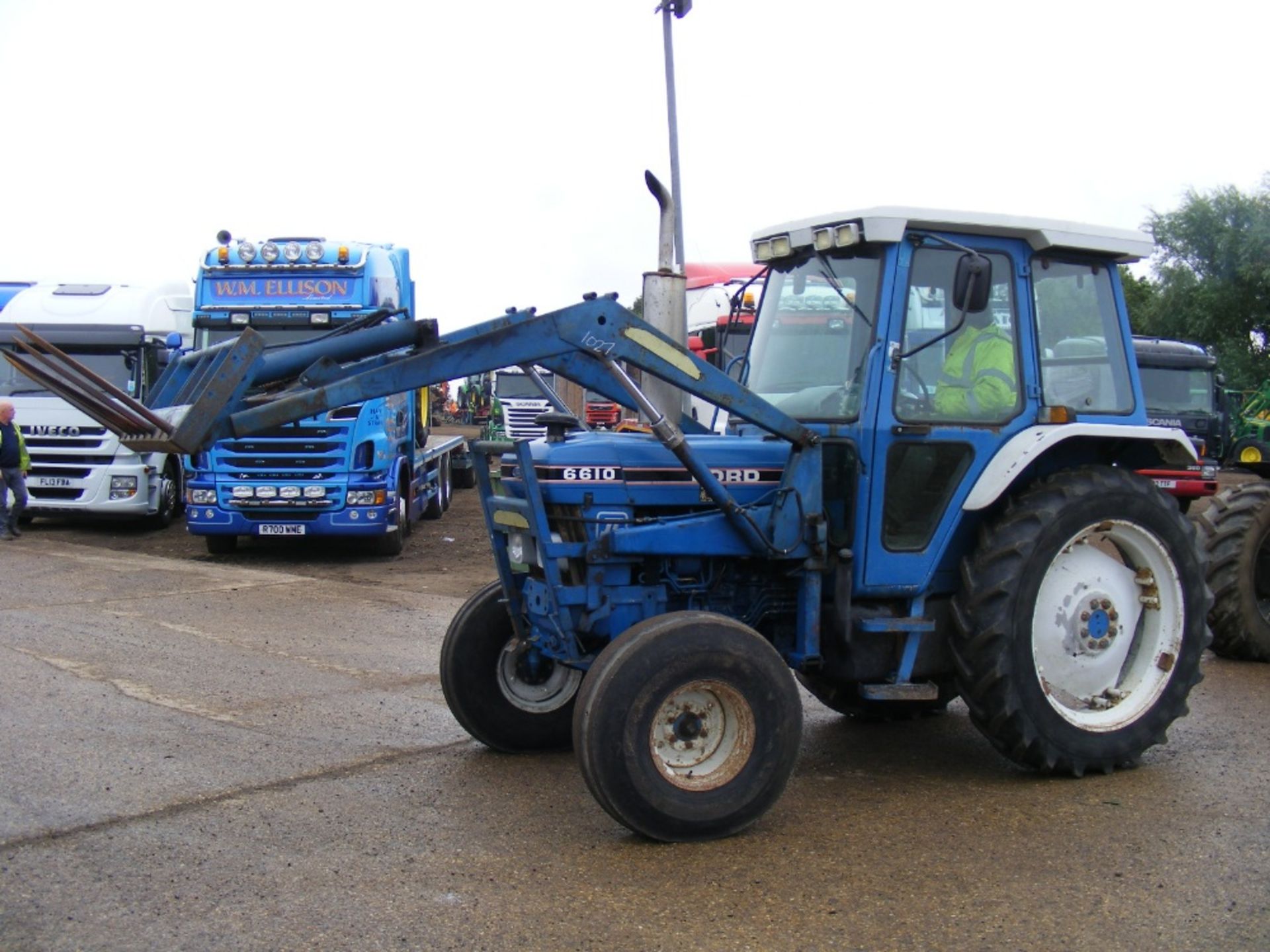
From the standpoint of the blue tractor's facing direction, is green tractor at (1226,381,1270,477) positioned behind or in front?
behind

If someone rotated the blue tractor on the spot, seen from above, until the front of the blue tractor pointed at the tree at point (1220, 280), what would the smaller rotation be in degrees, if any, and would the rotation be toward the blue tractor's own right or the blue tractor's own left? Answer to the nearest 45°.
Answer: approximately 180°

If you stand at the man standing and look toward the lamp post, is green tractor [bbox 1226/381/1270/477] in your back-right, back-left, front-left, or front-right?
front-left

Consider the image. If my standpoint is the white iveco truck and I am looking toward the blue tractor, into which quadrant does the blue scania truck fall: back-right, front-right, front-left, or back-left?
front-left

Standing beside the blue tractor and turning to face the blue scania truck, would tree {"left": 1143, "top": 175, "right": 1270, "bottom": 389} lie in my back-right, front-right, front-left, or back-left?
front-right

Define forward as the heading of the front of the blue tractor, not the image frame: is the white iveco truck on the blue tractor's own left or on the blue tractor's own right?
on the blue tractor's own right

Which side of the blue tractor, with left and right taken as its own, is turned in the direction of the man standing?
right

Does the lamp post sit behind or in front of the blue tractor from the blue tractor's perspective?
behind

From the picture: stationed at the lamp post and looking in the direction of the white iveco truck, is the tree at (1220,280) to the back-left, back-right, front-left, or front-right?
back-right

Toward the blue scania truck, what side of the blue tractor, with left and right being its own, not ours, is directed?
right

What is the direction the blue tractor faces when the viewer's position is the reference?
facing the viewer and to the left of the viewer
